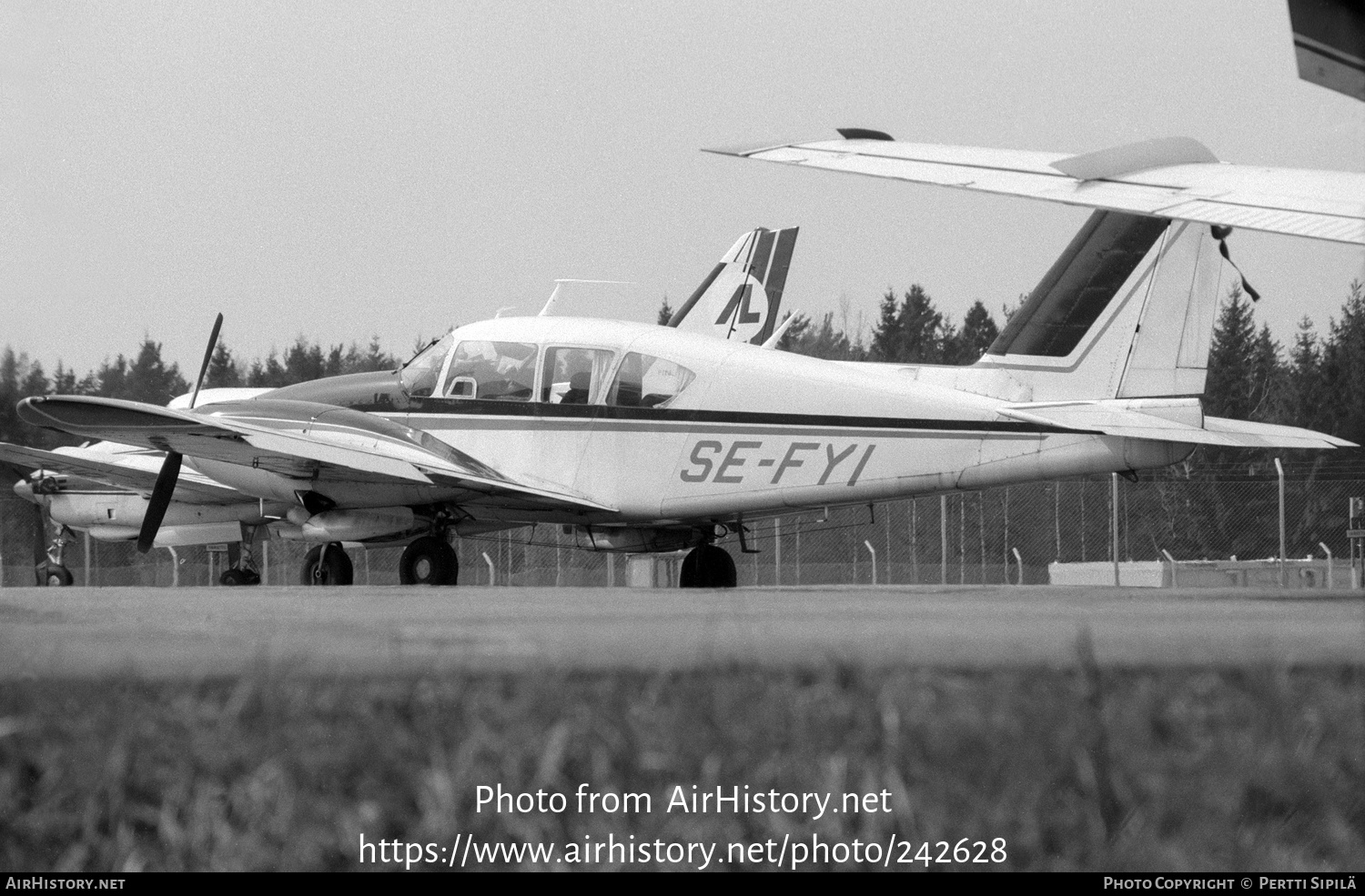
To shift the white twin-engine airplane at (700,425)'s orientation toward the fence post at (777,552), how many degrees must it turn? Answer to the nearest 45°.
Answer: approximately 45° to its right

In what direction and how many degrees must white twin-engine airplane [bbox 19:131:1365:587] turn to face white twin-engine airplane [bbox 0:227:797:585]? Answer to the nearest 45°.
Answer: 0° — it already faces it

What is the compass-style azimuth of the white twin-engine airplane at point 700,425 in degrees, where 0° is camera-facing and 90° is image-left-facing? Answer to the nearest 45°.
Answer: approximately 135°

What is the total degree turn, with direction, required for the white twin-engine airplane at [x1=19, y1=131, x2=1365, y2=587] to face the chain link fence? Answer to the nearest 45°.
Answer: approximately 45° to its right
